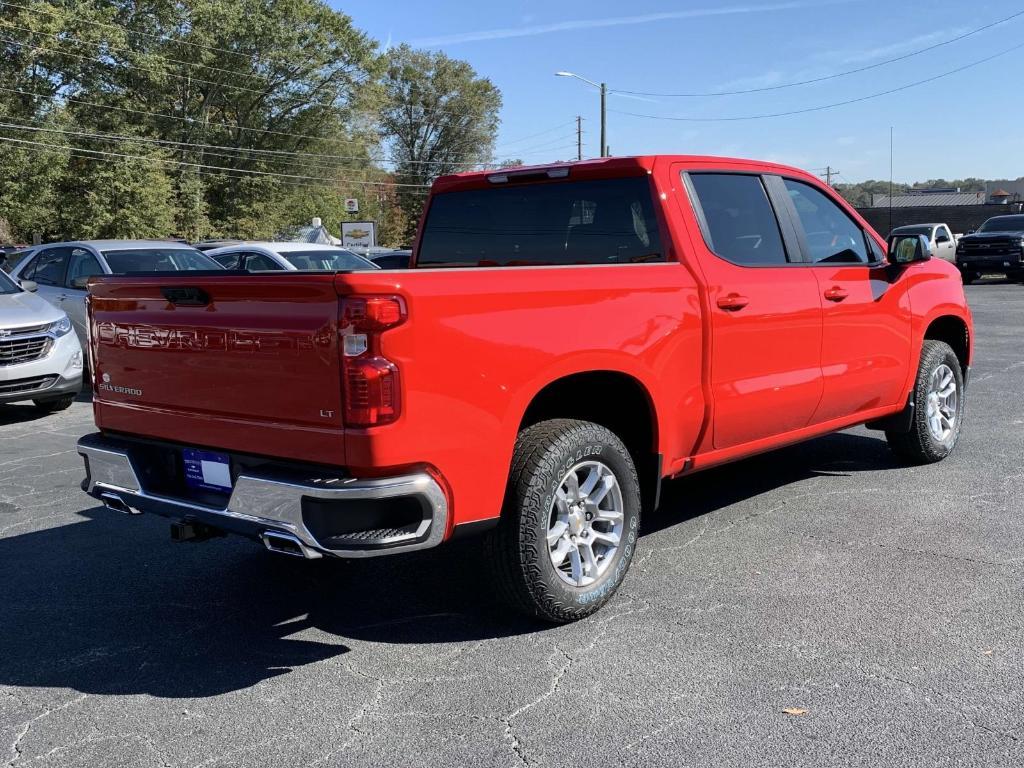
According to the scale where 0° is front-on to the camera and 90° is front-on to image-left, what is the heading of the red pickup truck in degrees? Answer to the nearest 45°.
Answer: approximately 225°

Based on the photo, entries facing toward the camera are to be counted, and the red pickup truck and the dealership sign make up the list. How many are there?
1

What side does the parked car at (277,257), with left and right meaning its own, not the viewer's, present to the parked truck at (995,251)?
left

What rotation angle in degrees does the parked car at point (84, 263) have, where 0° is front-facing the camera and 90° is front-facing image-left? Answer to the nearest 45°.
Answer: approximately 315°
